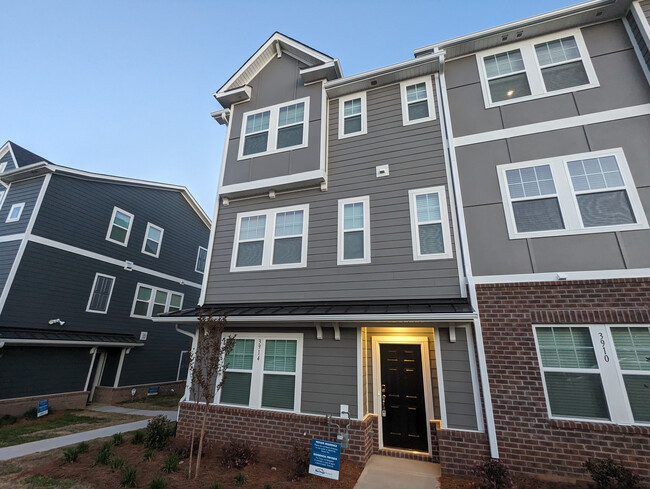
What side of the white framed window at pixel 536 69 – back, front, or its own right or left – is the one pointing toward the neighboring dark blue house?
right

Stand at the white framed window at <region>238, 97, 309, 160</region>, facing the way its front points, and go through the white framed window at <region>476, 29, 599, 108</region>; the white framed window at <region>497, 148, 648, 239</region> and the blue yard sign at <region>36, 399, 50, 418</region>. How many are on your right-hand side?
1

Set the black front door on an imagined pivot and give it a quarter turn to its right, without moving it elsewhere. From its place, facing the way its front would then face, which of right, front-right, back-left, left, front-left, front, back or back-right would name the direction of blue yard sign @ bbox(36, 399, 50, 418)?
front

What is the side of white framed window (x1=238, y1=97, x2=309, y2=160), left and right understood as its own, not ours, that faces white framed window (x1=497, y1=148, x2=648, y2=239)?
left

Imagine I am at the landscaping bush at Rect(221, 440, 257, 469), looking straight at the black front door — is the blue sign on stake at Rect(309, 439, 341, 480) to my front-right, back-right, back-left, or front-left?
front-right

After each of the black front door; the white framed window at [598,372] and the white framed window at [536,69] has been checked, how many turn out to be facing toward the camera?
3

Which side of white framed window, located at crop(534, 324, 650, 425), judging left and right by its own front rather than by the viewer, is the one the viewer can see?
front

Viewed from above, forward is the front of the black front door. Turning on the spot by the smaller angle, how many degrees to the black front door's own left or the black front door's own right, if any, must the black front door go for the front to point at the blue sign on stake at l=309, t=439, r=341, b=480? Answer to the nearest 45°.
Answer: approximately 45° to the black front door's own right

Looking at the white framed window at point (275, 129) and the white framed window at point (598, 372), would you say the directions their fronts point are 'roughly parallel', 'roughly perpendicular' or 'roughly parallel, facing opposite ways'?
roughly parallel

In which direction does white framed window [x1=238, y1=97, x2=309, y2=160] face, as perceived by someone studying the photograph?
facing the viewer and to the left of the viewer

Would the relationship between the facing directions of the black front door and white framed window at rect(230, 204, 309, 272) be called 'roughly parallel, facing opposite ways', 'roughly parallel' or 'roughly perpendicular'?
roughly parallel

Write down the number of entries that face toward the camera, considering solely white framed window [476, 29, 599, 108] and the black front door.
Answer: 2
